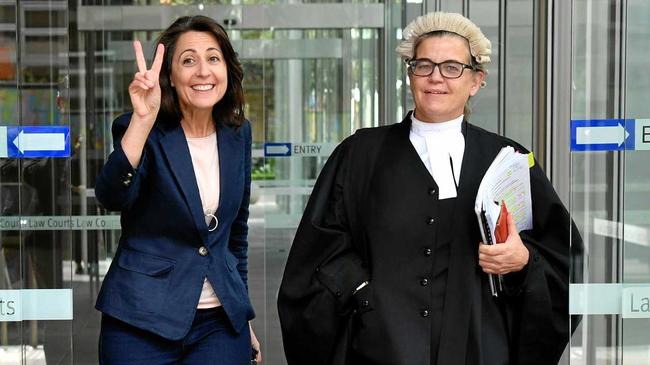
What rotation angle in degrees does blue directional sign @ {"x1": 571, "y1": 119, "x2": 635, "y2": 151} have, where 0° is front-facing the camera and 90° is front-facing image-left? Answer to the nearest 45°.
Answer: approximately 0°

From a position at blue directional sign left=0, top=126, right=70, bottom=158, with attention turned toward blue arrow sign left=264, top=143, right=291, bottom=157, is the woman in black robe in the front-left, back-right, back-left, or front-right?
back-right

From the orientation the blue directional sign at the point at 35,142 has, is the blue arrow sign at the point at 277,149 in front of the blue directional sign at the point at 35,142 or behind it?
behind

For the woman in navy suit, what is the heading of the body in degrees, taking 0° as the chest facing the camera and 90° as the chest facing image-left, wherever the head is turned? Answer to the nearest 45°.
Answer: approximately 315°

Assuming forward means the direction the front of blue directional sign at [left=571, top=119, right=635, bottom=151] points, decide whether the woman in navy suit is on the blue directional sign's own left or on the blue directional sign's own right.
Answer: on the blue directional sign's own right

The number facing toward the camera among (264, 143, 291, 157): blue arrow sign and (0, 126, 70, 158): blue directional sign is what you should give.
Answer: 2

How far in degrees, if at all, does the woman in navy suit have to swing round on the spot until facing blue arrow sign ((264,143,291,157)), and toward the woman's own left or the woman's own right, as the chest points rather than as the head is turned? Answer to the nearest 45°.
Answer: approximately 135° to the woman's own left

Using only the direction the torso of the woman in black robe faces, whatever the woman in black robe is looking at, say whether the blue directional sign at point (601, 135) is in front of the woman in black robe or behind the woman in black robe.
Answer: behind
